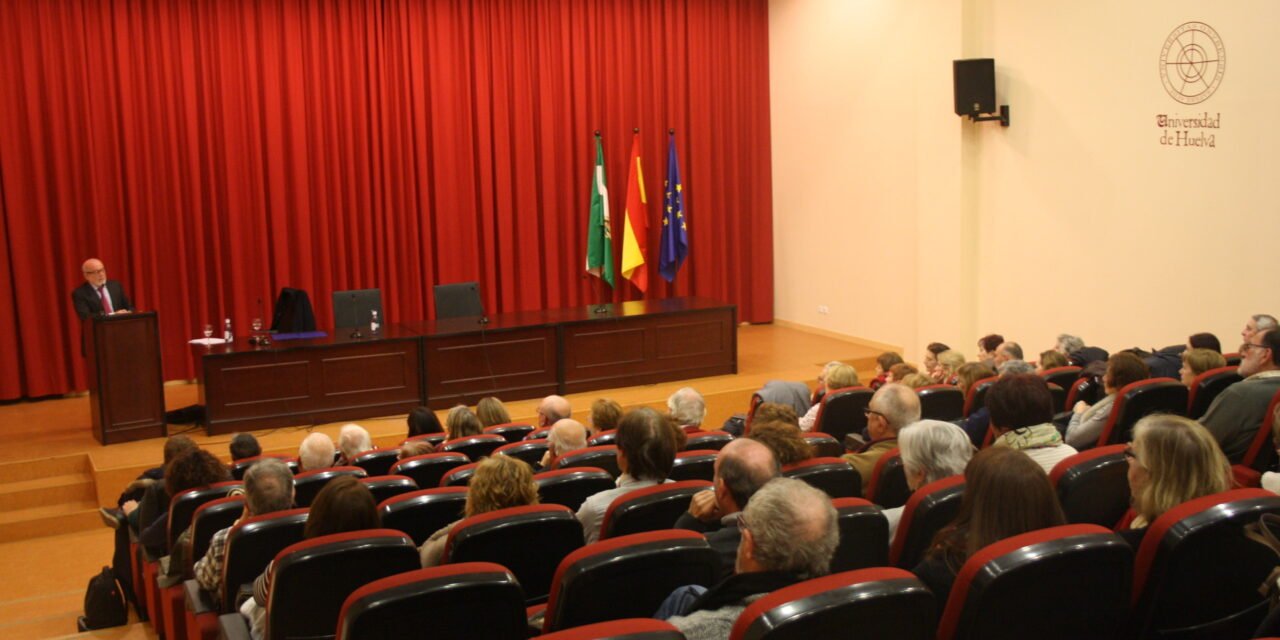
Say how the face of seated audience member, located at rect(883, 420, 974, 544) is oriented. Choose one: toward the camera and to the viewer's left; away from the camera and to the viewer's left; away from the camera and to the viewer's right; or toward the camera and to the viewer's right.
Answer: away from the camera and to the viewer's left

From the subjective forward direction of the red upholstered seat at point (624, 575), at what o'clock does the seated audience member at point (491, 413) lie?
The seated audience member is roughly at 1 o'clock from the red upholstered seat.

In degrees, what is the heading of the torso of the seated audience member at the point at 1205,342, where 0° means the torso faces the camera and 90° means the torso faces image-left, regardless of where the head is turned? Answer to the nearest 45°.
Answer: approximately 135°

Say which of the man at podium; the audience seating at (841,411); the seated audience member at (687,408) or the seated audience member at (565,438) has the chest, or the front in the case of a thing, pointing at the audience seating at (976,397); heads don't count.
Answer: the man at podium

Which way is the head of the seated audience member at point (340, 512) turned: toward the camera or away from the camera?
away from the camera

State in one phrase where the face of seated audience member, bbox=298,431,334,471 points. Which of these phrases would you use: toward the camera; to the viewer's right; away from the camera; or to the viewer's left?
away from the camera

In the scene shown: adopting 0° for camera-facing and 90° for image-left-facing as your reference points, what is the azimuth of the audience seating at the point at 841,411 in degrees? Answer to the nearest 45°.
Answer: approximately 135°

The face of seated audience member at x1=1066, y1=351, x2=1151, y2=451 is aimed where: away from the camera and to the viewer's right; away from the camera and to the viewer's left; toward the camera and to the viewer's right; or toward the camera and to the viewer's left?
away from the camera and to the viewer's left

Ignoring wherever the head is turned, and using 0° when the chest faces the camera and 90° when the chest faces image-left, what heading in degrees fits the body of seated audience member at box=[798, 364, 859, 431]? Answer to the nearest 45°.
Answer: approximately 135°

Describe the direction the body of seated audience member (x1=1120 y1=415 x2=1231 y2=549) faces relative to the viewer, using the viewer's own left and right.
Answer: facing away from the viewer and to the left of the viewer

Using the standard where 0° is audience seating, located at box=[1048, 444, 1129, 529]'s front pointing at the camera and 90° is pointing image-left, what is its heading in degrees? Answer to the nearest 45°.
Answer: approximately 135°

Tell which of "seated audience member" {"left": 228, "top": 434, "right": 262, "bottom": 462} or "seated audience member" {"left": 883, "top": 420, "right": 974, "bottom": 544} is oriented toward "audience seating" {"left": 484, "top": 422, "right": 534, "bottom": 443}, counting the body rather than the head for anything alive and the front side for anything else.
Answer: "seated audience member" {"left": 883, "top": 420, "right": 974, "bottom": 544}

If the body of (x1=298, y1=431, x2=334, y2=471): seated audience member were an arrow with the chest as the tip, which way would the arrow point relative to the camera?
away from the camera
